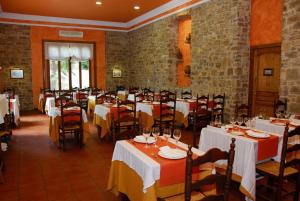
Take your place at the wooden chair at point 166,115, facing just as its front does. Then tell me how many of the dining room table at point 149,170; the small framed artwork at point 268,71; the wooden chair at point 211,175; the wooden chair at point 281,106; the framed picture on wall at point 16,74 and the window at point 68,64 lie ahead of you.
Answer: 2

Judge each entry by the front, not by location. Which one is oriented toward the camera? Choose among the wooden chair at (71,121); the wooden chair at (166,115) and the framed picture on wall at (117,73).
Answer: the framed picture on wall

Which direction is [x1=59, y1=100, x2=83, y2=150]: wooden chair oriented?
away from the camera

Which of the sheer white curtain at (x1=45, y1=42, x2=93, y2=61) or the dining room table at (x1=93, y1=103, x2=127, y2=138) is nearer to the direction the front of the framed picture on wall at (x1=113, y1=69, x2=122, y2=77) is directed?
the dining room table

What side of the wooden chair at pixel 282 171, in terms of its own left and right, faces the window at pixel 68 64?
front

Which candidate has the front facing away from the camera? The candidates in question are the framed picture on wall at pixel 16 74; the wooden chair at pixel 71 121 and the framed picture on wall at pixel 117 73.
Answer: the wooden chair

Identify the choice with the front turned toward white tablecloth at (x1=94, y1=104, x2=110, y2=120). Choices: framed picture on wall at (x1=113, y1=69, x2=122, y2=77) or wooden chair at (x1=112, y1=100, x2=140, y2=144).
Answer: the framed picture on wall

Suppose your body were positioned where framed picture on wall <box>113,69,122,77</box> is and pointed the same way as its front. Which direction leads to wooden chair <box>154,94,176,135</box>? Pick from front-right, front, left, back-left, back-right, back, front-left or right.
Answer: front

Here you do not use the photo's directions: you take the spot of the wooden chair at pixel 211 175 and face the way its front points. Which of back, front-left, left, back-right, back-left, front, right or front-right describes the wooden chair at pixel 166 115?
front-right

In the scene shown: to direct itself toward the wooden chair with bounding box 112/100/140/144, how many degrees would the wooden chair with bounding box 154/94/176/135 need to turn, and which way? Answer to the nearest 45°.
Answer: approximately 135° to its left

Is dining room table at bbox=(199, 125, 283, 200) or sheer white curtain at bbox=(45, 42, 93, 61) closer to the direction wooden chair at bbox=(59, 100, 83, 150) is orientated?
the sheer white curtain

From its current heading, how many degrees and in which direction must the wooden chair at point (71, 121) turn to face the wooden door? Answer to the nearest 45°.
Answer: approximately 90° to its right

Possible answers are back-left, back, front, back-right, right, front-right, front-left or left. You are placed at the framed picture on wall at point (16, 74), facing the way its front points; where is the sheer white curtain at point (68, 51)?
left

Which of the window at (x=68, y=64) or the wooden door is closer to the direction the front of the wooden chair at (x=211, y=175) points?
the window

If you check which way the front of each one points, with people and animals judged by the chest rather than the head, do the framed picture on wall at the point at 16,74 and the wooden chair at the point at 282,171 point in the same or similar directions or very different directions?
very different directions
